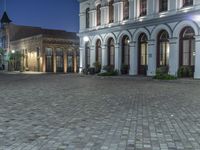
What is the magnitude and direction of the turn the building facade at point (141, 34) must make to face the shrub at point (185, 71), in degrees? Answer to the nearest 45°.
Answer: approximately 90° to its left

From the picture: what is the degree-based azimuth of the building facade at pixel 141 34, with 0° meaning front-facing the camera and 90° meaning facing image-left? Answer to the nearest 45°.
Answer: approximately 45°
